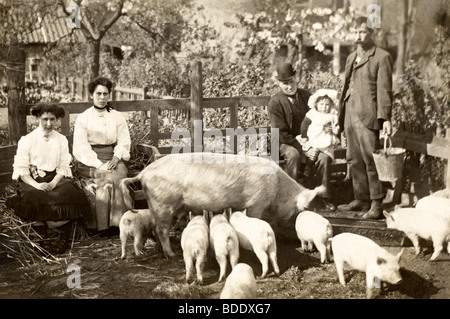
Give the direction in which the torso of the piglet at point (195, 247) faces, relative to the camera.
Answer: away from the camera

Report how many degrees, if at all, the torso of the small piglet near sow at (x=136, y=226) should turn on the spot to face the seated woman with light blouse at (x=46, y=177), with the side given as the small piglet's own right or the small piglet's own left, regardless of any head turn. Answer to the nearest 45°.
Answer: approximately 135° to the small piglet's own left

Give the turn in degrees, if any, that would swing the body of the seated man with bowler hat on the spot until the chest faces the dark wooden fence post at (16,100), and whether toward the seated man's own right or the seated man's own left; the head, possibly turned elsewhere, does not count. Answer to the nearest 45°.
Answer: approximately 135° to the seated man's own right

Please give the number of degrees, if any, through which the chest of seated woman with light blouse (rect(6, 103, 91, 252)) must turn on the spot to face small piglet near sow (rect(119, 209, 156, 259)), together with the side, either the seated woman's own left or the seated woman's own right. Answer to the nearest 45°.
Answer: approximately 90° to the seated woman's own left

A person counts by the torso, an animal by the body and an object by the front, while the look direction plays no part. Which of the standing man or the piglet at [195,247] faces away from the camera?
the piglet

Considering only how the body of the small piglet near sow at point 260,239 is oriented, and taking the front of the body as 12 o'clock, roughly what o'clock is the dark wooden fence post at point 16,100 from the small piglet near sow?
The dark wooden fence post is roughly at 11 o'clock from the small piglet near sow.

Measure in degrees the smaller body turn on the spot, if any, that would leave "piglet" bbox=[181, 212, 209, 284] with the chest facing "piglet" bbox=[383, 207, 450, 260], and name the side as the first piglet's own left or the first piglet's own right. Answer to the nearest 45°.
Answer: approximately 90° to the first piglet's own right
